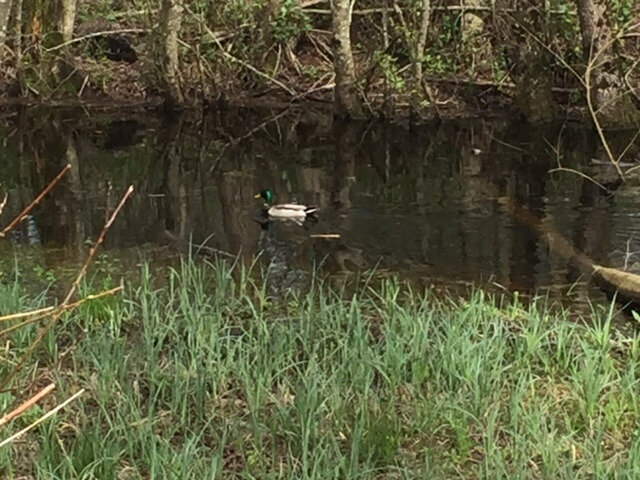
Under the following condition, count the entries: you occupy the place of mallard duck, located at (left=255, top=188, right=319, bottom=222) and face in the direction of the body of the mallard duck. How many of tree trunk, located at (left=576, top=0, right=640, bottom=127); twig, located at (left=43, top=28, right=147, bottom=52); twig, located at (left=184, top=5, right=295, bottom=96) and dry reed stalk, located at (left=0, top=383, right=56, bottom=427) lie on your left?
1

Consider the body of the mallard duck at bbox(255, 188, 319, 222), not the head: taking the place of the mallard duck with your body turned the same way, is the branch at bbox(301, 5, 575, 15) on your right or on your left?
on your right

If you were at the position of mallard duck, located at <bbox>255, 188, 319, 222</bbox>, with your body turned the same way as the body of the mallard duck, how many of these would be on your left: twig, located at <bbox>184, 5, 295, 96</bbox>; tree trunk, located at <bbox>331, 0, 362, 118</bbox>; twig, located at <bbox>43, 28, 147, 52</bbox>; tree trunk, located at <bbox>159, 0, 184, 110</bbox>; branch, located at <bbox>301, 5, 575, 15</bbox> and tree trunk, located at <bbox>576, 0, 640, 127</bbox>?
0

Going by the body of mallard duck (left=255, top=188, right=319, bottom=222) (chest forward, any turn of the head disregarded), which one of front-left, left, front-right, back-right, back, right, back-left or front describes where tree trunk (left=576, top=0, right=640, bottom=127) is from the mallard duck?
back-right

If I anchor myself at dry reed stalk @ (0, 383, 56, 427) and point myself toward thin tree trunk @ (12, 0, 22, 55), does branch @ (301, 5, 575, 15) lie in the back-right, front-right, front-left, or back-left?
front-right

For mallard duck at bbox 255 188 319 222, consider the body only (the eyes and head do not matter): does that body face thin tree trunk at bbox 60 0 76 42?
no

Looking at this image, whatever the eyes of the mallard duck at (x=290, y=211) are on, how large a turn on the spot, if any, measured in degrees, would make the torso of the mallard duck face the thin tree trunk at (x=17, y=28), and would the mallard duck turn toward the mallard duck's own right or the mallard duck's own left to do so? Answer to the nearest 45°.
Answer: approximately 45° to the mallard duck's own right

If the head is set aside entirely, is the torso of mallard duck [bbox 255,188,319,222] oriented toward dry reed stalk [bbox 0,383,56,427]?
no

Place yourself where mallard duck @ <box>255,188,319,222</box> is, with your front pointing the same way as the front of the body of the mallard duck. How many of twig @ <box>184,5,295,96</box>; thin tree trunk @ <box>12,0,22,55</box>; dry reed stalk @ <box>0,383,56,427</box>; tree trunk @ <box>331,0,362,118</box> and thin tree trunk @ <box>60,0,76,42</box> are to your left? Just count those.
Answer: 1

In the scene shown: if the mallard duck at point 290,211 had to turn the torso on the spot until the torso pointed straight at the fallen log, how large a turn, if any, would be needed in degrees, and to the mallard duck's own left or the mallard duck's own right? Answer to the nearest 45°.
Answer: approximately 135° to the mallard duck's own left

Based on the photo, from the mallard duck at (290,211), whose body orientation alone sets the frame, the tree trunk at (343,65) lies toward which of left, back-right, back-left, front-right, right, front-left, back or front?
right

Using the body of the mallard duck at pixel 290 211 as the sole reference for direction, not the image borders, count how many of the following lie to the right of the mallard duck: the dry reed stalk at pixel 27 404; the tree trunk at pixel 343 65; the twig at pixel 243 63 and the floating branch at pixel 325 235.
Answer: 2

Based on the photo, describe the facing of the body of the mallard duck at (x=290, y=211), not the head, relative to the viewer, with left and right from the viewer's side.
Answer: facing to the left of the viewer

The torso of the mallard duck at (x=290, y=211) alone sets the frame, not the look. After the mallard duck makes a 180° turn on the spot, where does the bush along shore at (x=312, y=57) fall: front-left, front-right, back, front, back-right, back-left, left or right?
left

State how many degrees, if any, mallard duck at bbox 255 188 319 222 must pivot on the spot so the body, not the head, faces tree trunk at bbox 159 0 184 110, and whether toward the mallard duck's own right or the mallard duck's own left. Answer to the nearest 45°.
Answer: approximately 90° to the mallard duck's own right

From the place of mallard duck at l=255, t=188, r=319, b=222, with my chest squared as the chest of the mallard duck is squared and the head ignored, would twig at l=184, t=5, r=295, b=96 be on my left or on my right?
on my right
